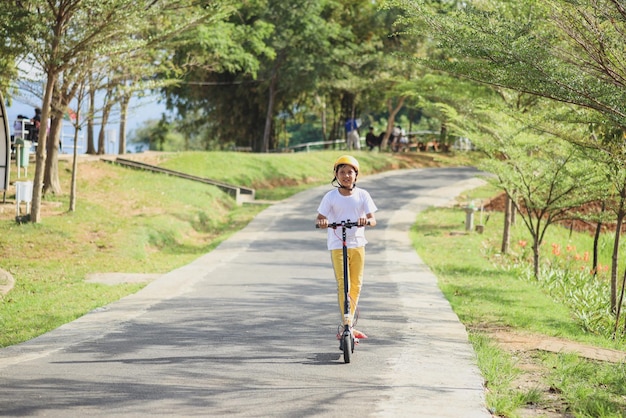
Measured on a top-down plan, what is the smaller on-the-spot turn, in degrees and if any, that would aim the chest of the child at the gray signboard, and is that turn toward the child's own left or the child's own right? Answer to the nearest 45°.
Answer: approximately 135° to the child's own right

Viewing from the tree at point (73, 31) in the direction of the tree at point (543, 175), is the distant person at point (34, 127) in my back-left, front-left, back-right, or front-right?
back-left

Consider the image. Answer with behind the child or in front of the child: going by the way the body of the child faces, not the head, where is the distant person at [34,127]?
behind

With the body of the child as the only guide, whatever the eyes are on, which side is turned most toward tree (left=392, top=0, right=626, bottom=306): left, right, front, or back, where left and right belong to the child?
left

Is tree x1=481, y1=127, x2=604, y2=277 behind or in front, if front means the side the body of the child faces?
behind

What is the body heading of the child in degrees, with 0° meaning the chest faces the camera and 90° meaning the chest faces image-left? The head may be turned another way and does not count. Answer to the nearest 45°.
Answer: approximately 0°

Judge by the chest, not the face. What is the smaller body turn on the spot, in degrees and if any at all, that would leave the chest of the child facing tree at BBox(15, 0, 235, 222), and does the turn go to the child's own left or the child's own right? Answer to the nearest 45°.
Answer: approximately 135° to the child's own right

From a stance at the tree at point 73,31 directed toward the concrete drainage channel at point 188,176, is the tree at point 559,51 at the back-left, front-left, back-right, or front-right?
back-right
